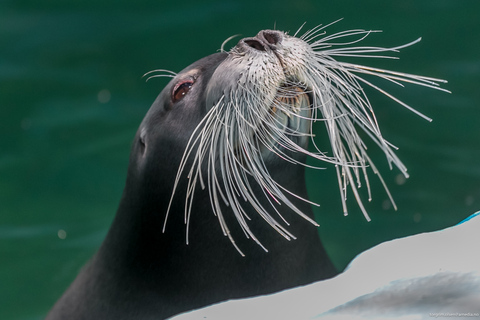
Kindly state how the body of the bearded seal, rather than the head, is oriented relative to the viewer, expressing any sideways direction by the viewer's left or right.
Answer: facing the viewer and to the right of the viewer
